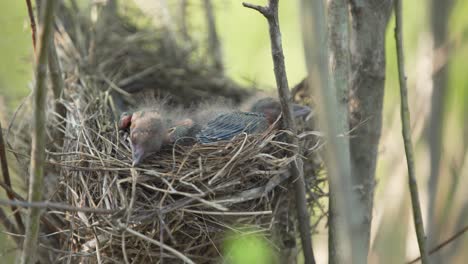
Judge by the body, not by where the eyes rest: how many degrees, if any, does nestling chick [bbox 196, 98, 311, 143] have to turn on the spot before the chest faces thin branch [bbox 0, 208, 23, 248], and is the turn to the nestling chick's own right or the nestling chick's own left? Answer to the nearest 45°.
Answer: approximately 135° to the nestling chick's own right

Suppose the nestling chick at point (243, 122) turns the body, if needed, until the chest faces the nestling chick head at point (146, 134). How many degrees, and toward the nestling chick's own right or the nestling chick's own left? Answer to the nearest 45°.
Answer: approximately 135° to the nestling chick's own right

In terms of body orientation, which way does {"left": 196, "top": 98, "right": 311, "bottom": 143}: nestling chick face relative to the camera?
to the viewer's right

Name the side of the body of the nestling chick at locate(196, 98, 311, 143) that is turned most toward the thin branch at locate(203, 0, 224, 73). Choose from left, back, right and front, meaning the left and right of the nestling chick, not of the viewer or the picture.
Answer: left

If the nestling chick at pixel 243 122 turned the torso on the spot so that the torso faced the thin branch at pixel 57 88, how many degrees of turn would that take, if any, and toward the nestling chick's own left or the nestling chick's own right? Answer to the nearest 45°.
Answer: approximately 180°

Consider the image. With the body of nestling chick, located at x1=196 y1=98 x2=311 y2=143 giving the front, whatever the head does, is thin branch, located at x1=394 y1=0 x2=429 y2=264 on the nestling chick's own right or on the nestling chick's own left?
on the nestling chick's own right
